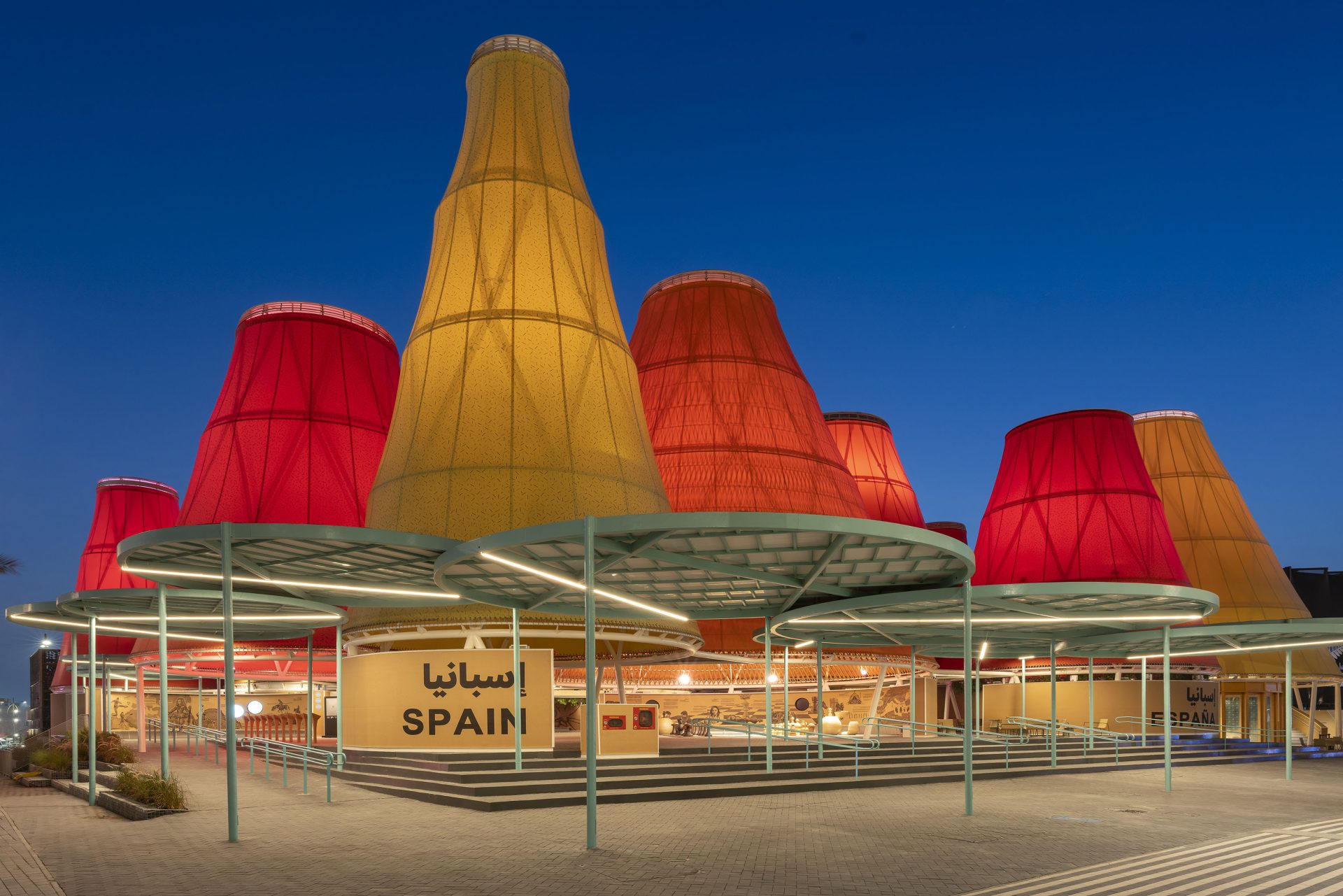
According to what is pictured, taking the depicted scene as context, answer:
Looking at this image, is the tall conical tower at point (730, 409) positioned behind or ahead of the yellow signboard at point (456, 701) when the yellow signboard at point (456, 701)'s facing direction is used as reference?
behind

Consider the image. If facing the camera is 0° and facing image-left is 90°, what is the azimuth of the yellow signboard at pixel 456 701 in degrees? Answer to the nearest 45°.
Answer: approximately 0°

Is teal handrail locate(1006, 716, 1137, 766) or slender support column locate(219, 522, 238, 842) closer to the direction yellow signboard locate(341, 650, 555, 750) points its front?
the slender support column

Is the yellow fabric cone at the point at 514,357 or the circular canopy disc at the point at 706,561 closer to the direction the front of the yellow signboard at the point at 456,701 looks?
the circular canopy disc
